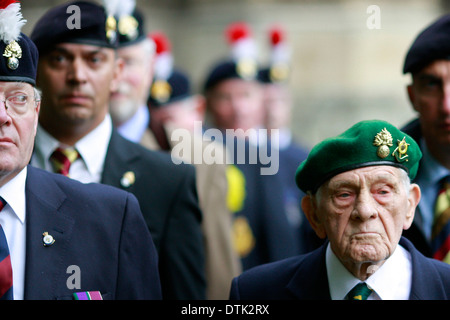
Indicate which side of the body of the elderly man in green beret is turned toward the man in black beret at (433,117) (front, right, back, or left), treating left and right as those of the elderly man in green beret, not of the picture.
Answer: back

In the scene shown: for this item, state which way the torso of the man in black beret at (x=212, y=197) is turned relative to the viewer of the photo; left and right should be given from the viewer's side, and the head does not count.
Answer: facing the viewer and to the left of the viewer

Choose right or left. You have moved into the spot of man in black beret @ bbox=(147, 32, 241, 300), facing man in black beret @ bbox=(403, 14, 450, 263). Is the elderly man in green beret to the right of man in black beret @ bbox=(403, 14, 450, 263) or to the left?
right

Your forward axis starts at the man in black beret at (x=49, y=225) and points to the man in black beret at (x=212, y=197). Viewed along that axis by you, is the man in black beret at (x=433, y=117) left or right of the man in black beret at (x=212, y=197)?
right

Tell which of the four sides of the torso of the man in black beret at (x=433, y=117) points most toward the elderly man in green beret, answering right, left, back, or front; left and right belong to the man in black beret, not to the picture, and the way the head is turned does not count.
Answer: front

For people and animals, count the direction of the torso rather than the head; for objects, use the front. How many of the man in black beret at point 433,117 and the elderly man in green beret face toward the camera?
2

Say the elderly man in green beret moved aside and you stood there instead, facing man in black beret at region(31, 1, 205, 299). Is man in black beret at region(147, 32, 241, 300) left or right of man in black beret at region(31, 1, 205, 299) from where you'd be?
right

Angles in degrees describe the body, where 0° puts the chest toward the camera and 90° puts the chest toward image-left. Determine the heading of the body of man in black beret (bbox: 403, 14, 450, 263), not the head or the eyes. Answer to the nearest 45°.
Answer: approximately 0°

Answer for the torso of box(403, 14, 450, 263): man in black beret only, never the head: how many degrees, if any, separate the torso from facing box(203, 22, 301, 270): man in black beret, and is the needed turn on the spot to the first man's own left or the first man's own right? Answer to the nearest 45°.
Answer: approximately 135° to the first man's own right

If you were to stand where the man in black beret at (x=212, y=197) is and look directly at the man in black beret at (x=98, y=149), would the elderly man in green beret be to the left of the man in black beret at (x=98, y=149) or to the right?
left
